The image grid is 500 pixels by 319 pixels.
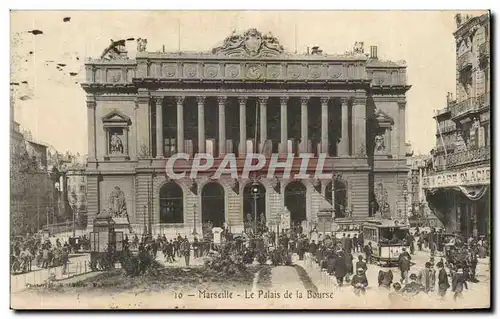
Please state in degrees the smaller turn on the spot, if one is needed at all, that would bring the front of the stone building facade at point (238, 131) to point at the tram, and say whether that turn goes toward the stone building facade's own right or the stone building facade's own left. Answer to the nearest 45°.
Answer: approximately 90° to the stone building facade's own left

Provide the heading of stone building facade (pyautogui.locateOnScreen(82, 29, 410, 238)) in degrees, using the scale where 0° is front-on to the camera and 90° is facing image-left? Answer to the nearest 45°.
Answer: approximately 0°

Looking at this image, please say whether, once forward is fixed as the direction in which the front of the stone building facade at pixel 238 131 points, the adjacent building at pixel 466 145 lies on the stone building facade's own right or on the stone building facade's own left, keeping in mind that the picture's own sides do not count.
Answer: on the stone building facade's own left
